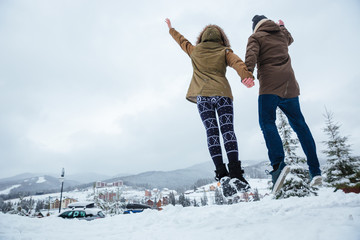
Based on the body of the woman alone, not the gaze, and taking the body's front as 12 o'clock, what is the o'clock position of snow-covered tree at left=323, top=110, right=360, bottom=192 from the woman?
The snow-covered tree is roughly at 1 o'clock from the woman.

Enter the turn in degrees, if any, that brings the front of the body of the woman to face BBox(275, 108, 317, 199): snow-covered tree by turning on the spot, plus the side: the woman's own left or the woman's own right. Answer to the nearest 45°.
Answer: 0° — they already face it

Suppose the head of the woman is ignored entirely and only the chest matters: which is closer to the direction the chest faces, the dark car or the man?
the dark car

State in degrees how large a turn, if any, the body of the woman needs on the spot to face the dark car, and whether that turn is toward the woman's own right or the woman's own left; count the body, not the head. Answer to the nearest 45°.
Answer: approximately 45° to the woman's own left

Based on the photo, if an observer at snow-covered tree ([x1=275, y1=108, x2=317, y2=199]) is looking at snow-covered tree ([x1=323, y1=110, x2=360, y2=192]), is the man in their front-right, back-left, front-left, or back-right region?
back-right

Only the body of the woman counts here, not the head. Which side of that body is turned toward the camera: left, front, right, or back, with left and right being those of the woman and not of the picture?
back

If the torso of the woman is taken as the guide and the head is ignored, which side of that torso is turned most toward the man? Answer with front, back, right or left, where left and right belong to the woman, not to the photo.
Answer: right
